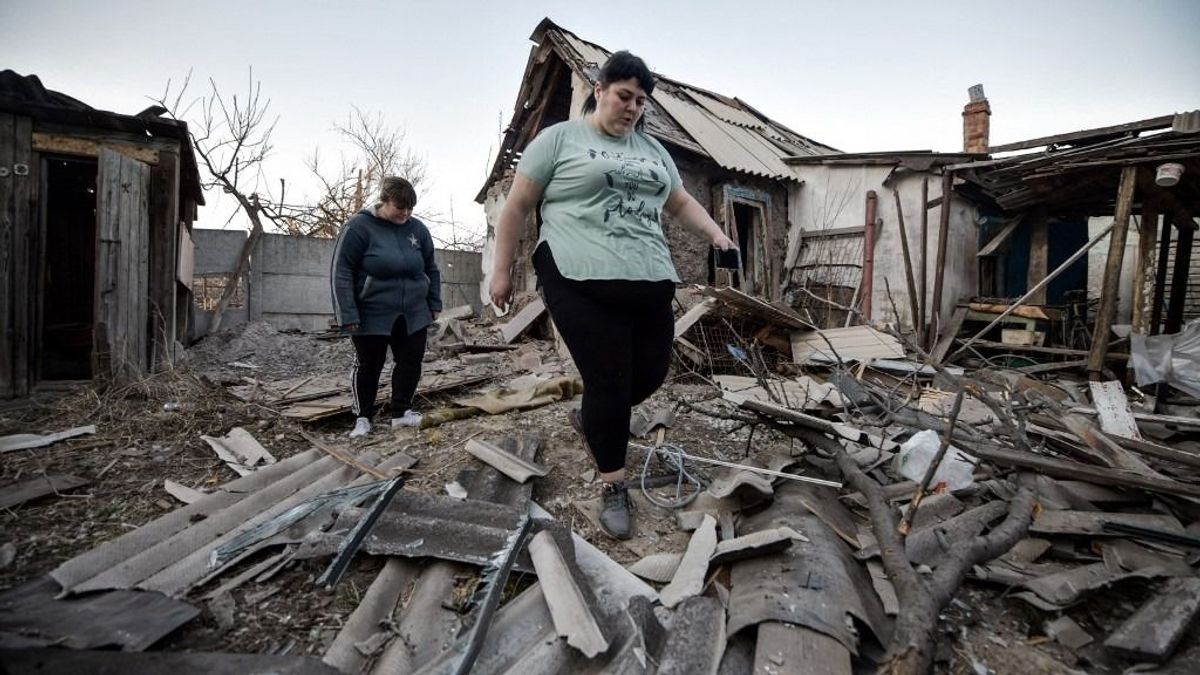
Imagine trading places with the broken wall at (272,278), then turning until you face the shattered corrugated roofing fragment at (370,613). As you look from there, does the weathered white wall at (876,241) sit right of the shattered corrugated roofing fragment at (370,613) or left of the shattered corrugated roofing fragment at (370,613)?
left

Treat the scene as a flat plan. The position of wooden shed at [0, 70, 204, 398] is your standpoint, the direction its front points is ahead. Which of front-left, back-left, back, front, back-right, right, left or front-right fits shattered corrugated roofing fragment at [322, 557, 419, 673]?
front

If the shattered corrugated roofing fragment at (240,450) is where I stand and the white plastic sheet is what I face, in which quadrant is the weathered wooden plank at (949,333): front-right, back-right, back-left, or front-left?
front-left

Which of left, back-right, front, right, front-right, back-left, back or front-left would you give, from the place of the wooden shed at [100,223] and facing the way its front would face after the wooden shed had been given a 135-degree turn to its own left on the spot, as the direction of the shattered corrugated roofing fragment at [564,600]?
back-right

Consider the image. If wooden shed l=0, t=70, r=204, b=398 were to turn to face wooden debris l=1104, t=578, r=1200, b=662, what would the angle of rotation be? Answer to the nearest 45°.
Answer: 0° — it already faces it

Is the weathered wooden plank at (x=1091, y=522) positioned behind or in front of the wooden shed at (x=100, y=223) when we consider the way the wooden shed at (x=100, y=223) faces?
in front

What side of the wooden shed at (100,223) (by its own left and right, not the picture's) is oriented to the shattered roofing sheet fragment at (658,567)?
front

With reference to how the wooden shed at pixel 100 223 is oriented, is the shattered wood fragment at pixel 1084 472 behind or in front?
in front

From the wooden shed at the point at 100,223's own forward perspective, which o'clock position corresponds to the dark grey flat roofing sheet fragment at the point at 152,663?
The dark grey flat roofing sheet fragment is roughly at 12 o'clock from the wooden shed.

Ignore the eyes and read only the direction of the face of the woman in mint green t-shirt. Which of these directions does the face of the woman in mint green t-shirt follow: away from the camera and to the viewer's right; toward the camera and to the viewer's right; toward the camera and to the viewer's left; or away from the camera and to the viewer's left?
toward the camera and to the viewer's right

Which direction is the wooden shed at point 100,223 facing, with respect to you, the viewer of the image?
facing the viewer
